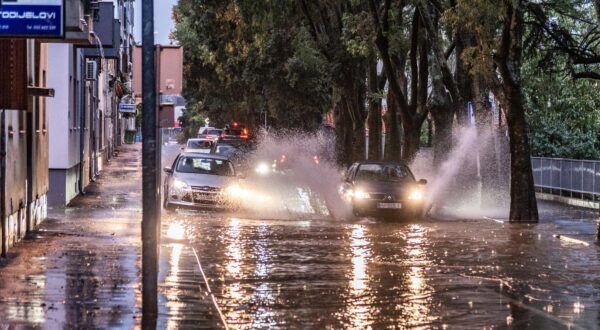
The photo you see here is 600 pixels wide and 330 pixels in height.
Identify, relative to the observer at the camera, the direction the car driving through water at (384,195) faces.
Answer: facing the viewer

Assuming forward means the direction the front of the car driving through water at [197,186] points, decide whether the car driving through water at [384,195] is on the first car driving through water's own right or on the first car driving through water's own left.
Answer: on the first car driving through water's own left

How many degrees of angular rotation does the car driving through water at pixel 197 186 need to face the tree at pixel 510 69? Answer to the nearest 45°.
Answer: approximately 90° to its left

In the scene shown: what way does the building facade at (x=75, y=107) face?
to the viewer's right

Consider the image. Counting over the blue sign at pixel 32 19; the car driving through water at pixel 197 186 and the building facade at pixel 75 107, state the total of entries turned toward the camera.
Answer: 2

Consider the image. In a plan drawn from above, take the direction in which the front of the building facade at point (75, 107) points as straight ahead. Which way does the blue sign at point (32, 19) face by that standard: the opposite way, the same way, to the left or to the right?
to the right

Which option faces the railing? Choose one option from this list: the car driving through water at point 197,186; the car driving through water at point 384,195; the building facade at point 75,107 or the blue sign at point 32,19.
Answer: the building facade

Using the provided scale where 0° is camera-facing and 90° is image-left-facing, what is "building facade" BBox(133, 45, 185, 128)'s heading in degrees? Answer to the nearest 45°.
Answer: approximately 0°

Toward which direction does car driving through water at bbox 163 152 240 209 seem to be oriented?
toward the camera

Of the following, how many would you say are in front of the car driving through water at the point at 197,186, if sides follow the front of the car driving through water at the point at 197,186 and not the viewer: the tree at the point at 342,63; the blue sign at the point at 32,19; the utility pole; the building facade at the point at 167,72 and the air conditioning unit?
3
